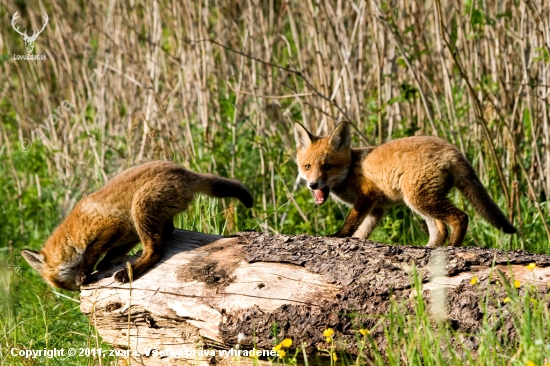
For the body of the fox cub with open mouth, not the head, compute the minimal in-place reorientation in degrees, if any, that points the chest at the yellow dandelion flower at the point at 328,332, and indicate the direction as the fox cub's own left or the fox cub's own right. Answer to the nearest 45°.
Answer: approximately 90° to the fox cub's own left

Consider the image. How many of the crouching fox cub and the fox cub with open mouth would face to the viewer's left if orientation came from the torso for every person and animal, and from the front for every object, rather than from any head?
2

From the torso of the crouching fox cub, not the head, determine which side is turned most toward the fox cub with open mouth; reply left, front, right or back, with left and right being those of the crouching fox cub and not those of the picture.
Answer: back

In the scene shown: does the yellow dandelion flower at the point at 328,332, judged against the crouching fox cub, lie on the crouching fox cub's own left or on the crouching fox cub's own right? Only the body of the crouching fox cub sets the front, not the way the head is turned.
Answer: on the crouching fox cub's own left

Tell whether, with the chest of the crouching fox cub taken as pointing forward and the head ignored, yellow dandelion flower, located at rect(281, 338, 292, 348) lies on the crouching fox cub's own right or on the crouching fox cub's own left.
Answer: on the crouching fox cub's own left

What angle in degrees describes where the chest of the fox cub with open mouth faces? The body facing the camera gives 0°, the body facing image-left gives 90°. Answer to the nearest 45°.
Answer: approximately 90°

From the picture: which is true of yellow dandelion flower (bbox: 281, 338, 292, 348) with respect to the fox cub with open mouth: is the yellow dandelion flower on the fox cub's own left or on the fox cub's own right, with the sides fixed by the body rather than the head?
on the fox cub's own left

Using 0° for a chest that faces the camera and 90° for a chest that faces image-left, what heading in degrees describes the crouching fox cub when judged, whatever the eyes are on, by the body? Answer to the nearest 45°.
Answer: approximately 90°
